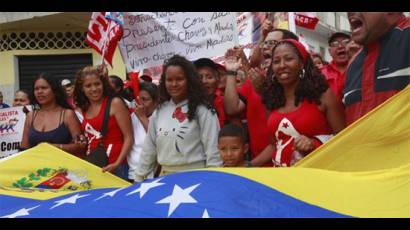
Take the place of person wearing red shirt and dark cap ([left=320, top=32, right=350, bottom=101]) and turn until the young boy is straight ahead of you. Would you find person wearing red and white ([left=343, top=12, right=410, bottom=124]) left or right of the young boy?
left

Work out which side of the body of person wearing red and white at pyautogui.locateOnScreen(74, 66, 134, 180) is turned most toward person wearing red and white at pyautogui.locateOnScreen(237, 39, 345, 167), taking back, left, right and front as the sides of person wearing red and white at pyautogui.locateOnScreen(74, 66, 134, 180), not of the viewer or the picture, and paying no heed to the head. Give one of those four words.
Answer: left

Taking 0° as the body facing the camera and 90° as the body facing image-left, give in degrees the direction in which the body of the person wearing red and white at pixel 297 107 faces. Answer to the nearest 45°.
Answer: approximately 45°

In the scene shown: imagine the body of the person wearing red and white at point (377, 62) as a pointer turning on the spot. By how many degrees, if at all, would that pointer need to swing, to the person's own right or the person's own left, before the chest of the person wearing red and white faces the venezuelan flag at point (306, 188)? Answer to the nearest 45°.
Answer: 0° — they already face it

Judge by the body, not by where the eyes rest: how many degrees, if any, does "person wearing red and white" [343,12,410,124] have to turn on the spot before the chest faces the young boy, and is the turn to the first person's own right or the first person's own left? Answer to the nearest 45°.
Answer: approximately 45° to the first person's own right

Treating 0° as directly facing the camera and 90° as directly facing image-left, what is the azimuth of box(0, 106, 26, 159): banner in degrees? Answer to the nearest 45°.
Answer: approximately 0°

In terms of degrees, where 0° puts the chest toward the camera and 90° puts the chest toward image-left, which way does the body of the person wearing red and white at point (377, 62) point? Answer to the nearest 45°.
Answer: approximately 45°
